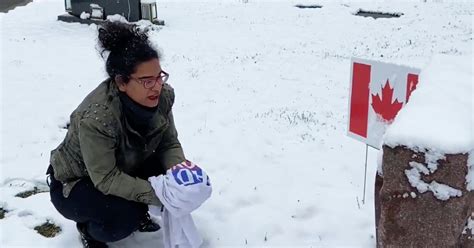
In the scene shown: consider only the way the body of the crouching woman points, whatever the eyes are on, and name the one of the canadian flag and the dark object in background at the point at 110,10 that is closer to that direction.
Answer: the canadian flag

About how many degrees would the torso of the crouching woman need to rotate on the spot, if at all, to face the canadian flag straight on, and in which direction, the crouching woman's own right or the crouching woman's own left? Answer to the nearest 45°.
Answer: approximately 45° to the crouching woman's own left

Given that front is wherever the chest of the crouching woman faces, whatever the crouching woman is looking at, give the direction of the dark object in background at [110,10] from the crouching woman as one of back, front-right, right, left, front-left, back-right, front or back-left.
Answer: back-left

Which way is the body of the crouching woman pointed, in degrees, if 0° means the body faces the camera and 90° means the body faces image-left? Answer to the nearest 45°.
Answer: approximately 315°
